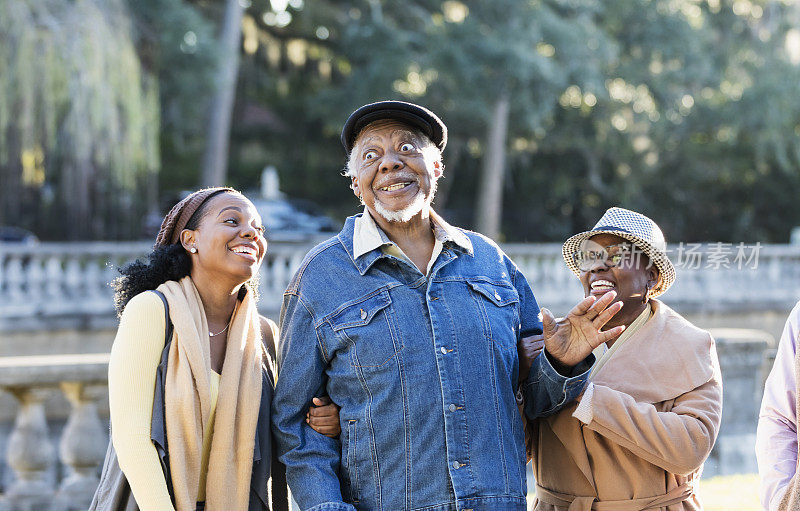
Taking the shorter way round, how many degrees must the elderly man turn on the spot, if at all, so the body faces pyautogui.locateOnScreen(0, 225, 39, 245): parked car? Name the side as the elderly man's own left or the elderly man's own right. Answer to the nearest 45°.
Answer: approximately 135° to the elderly man's own right

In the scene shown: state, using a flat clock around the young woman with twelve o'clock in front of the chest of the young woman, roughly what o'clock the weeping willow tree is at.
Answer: The weeping willow tree is roughly at 7 o'clock from the young woman.

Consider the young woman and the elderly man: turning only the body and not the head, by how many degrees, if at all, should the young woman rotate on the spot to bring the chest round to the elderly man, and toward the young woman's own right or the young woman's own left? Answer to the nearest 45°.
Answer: approximately 45° to the young woman's own left

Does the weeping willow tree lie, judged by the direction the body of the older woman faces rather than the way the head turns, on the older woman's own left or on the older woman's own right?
on the older woman's own right

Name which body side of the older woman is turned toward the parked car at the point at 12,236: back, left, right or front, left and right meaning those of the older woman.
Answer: right

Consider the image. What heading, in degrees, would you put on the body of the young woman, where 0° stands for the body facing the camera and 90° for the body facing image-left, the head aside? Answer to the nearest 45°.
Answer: approximately 315°

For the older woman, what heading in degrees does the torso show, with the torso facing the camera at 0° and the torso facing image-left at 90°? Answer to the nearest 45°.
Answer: approximately 45°
